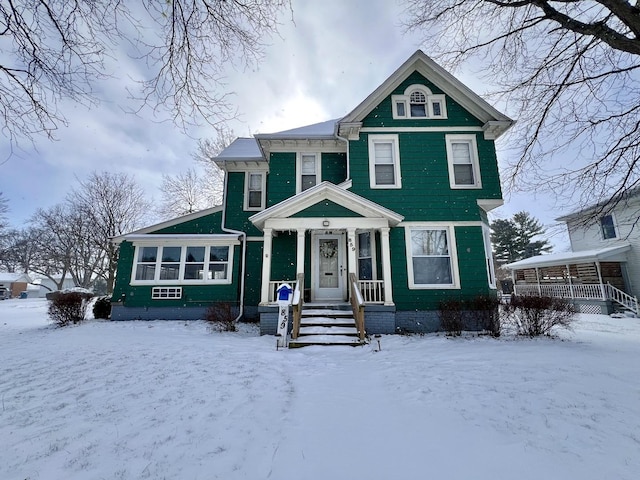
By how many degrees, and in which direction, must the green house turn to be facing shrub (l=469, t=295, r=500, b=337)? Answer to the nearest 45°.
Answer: approximately 90° to its left

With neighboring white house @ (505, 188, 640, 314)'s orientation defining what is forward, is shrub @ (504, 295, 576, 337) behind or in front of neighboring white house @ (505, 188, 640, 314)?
in front

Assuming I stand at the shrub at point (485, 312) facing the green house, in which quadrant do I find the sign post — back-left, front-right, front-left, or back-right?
front-left

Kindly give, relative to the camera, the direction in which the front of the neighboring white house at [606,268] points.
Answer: facing the viewer and to the left of the viewer

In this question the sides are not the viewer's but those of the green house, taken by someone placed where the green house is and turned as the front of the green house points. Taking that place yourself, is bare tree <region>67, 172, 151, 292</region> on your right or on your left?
on your right

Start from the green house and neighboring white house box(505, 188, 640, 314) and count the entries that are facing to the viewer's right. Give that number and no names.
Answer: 0

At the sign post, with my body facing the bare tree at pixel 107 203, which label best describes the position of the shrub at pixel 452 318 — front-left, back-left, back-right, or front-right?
back-right

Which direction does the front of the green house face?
toward the camera

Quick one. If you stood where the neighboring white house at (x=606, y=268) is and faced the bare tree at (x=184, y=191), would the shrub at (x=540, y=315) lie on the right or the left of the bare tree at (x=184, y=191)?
left

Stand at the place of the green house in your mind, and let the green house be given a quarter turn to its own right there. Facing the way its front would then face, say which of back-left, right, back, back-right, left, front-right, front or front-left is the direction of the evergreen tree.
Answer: back-right
